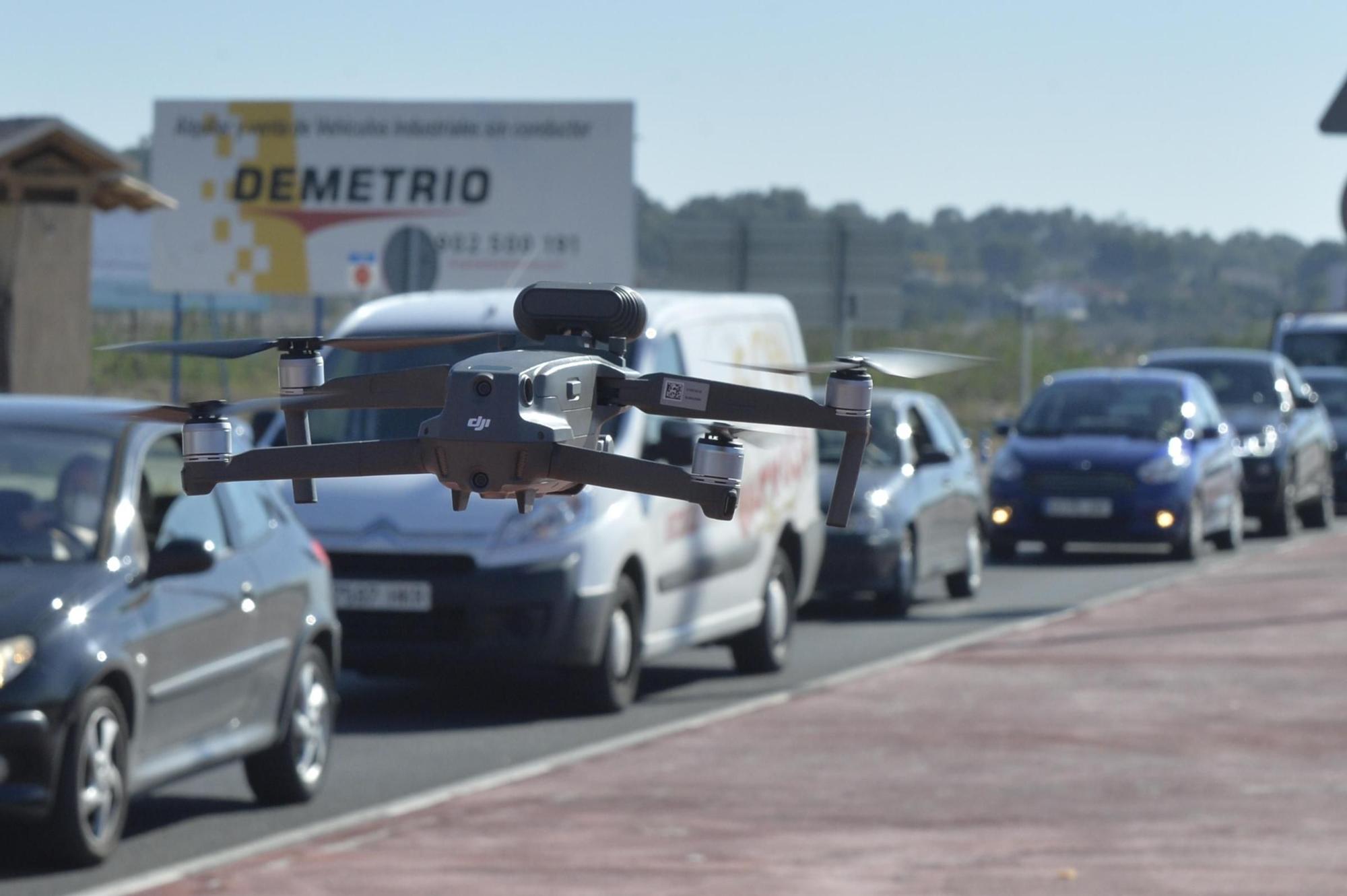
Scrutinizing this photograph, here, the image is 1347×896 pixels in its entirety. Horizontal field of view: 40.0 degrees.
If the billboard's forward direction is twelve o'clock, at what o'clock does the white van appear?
The white van is roughly at 12 o'clock from the billboard.

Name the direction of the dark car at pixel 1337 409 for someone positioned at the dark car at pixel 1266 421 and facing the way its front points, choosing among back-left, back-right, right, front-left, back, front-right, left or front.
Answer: back-right

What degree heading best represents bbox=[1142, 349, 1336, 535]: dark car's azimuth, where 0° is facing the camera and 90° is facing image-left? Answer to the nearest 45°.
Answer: approximately 45°

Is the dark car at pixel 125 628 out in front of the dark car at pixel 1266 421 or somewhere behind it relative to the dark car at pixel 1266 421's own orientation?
in front

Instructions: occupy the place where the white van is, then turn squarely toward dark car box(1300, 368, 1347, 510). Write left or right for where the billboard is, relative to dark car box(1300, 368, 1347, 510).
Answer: left

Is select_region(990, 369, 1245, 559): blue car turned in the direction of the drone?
yes

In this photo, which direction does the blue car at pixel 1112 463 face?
toward the camera

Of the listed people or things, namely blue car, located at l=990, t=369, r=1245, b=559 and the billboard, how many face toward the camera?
2

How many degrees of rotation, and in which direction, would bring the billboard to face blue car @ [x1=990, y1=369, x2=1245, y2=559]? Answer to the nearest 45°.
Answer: approximately 45° to its left

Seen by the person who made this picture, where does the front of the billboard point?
facing the viewer

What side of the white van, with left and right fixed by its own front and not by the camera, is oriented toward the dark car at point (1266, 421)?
back

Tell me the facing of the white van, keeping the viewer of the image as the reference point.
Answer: facing the viewer and to the left of the viewer

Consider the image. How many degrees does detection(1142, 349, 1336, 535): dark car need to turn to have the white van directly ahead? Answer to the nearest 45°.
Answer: approximately 45° to its left

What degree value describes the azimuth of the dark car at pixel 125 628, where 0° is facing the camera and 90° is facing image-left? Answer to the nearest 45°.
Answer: approximately 45°

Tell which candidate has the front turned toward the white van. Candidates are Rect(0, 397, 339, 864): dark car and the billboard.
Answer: the billboard

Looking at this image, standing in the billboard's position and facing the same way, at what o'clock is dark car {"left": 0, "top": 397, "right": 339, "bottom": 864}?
The dark car is roughly at 12 o'clock from the billboard.
